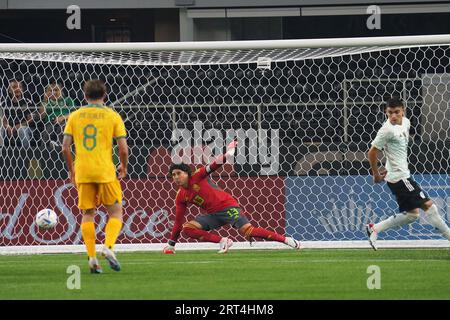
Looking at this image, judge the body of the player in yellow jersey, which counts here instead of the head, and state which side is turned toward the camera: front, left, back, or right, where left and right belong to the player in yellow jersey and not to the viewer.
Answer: back

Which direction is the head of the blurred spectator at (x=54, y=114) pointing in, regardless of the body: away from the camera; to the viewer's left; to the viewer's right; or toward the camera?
toward the camera

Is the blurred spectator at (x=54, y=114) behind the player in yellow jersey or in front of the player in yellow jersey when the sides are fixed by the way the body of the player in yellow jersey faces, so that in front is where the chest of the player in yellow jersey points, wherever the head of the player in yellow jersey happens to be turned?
in front

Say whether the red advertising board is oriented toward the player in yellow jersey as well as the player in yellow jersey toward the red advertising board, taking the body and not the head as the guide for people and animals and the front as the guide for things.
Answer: yes

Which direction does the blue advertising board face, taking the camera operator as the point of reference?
facing the viewer

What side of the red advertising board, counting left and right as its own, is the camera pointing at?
front

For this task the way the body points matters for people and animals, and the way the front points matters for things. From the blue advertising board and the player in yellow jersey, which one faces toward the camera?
the blue advertising board

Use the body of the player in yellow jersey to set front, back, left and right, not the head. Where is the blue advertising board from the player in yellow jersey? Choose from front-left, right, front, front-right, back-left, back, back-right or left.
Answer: front-right

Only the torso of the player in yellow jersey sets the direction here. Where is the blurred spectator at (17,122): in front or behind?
in front

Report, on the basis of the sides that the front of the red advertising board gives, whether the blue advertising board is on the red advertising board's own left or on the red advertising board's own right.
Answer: on the red advertising board's own left

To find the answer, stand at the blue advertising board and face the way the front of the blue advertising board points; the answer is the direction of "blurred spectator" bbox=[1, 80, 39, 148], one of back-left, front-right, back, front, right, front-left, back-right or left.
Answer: right

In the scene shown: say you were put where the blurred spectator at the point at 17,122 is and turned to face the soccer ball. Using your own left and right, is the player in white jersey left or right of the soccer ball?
left

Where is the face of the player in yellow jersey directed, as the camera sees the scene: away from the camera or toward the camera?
away from the camera
